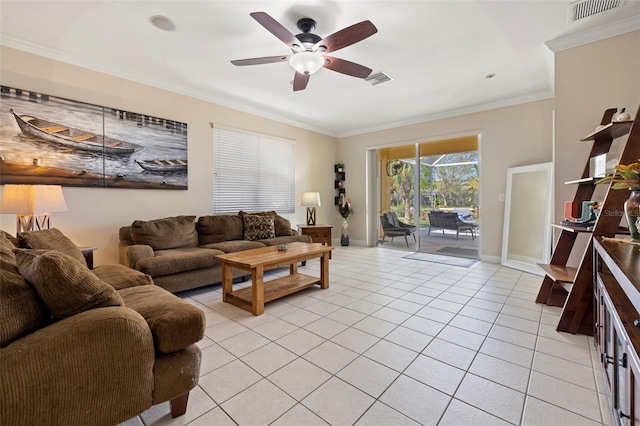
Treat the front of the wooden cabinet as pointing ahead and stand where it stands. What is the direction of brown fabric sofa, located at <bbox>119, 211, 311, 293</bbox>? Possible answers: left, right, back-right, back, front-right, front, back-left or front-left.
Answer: front

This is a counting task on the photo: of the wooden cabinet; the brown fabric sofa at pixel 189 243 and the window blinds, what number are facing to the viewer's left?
1

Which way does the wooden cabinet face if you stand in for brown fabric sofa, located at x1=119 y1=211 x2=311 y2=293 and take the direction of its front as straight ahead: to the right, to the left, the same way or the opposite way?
the opposite way

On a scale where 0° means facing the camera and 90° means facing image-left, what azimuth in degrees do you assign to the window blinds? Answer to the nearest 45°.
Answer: approximately 315°

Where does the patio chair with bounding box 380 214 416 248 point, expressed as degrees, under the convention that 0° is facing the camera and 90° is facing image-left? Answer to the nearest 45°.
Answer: approximately 270°

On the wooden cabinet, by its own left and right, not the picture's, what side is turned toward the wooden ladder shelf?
right

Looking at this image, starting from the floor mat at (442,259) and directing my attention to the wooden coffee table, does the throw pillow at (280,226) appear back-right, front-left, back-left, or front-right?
front-right

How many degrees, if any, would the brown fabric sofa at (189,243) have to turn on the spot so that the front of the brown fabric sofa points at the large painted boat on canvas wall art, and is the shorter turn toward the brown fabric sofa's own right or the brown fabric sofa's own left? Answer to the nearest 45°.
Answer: approximately 135° to the brown fabric sofa's own right

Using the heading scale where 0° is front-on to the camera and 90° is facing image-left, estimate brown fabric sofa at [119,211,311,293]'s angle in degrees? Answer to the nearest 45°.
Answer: approximately 315°

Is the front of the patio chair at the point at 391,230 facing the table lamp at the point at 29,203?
no

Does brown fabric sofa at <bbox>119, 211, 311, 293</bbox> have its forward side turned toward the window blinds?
no

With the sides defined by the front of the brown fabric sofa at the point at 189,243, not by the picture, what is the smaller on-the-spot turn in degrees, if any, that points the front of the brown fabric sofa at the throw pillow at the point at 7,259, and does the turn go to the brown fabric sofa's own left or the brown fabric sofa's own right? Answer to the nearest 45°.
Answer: approximately 45° to the brown fabric sofa's own right

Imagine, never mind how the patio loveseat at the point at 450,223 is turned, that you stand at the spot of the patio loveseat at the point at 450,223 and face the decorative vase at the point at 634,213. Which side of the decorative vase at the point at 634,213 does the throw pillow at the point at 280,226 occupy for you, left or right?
right

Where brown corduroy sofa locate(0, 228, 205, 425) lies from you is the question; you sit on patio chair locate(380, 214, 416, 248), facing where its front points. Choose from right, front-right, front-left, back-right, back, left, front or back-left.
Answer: right

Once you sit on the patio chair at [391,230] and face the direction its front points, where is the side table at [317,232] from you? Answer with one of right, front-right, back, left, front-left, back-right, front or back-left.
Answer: back-right

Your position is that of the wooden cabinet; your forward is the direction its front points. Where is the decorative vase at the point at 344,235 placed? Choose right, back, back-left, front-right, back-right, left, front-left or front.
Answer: front-right

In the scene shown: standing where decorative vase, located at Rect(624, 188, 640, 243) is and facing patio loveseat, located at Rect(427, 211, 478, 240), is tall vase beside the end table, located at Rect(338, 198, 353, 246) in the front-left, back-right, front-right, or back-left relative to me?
front-left

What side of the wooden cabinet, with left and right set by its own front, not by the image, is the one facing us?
left

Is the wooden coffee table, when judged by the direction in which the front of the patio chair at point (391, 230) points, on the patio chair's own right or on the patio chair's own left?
on the patio chair's own right
